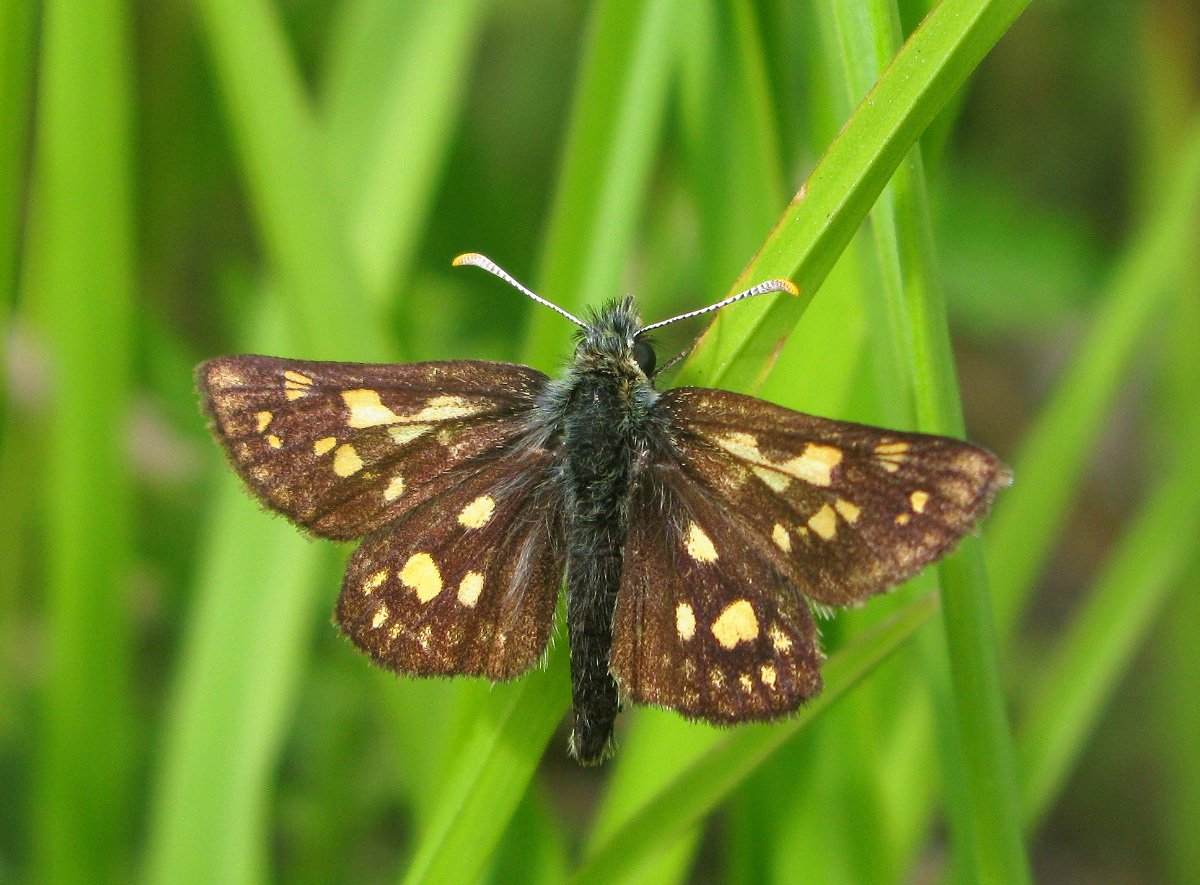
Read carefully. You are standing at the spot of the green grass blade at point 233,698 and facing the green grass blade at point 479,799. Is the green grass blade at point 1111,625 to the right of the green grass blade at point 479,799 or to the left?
left

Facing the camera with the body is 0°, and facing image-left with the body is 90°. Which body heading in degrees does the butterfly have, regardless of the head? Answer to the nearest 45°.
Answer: approximately 180°

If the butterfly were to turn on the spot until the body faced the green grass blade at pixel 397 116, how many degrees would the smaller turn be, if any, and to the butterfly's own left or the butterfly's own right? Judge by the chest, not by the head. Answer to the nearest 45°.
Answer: approximately 45° to the butterfly's own left

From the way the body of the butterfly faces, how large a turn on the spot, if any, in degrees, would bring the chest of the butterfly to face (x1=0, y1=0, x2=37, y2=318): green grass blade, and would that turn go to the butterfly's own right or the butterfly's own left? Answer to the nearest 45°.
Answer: approximately 90° to the butterfly's own left

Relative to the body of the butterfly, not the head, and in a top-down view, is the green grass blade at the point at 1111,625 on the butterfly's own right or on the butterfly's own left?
on the butterfly's own right

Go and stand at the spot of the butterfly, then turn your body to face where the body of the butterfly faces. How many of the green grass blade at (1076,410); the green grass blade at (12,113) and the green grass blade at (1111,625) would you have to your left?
1
